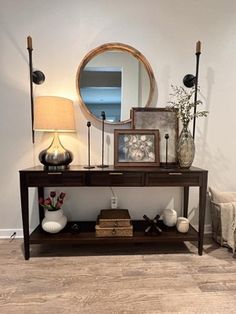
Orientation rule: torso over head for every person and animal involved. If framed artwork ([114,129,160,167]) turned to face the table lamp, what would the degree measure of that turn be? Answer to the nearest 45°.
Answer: approximately 90° to its right

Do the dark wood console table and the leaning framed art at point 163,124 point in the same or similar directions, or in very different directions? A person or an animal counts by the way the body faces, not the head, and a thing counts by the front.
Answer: same or similar directions

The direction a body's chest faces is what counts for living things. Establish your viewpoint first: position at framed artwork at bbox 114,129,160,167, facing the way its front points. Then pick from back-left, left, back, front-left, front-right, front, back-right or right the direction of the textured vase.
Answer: left

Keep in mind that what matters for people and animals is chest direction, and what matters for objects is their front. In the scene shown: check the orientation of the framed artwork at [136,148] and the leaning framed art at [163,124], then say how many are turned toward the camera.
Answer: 2

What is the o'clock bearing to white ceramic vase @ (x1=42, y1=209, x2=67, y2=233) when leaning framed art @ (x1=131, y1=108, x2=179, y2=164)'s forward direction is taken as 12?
The white ceramic vase is roughly at 2 o'clock from the leaning framed art.

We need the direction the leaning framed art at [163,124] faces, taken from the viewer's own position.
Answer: facing the viewer

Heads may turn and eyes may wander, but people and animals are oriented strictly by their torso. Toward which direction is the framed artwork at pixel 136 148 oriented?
toward the camera
